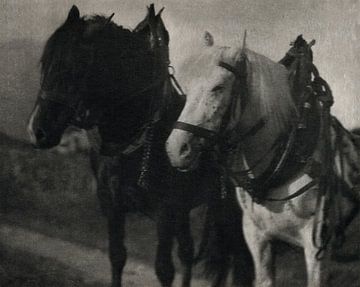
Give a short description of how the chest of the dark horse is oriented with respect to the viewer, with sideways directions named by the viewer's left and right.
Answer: facing the viewer and to the left of the viewer

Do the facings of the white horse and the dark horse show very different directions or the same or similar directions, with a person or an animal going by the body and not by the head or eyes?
same or similar directions

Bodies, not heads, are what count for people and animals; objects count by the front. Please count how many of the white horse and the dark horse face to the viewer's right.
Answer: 0

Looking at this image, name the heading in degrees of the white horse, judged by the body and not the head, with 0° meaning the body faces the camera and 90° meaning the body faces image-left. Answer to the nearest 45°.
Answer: approximately 45°
